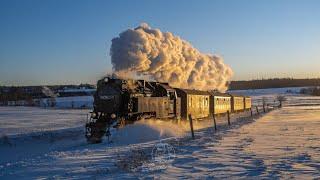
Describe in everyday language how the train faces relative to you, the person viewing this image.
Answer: facing the viewer and to the left of the viewer
